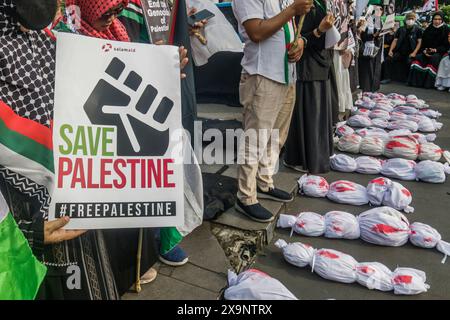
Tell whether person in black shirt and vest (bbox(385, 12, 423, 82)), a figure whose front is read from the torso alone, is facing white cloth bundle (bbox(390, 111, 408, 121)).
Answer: yes

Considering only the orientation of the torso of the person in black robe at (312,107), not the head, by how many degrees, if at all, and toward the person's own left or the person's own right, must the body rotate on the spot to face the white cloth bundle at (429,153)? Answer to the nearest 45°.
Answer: approximately 45° to the person's own left

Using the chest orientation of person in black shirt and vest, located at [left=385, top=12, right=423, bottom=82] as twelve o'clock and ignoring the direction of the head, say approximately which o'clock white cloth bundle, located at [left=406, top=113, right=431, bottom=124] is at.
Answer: The white cloth bundle is roughly at 12 o'clock from the person in black shirt and vest.

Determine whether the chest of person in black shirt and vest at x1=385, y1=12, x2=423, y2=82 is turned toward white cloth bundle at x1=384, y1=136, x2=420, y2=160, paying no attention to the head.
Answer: yes

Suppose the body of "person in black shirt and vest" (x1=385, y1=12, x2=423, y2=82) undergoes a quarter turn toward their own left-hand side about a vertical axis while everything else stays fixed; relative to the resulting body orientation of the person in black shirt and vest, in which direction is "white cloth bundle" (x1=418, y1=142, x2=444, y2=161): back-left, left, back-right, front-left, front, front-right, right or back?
right

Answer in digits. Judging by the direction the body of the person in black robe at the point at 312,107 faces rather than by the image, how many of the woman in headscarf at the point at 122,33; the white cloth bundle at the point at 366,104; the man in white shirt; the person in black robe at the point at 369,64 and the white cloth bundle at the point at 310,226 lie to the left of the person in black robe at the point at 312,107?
2

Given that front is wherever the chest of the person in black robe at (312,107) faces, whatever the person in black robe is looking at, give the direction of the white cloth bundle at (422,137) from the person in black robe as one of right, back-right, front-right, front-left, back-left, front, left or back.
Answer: front-left

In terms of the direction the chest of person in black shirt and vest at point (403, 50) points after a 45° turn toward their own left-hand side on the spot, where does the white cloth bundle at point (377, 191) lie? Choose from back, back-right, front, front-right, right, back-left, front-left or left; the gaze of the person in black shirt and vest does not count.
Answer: front-right

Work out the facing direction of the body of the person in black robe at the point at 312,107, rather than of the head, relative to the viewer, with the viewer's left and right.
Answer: facing to the right of the viewer

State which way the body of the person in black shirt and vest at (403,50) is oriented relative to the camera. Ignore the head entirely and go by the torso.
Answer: toward the camera

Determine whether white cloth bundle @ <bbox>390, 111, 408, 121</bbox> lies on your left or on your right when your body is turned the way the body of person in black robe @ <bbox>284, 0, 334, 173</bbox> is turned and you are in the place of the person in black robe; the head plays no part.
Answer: on your left

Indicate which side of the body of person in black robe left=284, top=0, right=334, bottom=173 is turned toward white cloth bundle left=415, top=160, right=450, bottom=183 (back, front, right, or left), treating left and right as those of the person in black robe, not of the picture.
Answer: front

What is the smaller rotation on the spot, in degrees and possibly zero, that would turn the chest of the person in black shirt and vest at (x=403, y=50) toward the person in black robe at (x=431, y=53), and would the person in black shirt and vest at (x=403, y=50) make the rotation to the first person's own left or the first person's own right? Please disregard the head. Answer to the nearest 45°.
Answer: approximately 45° to the first person's own left
